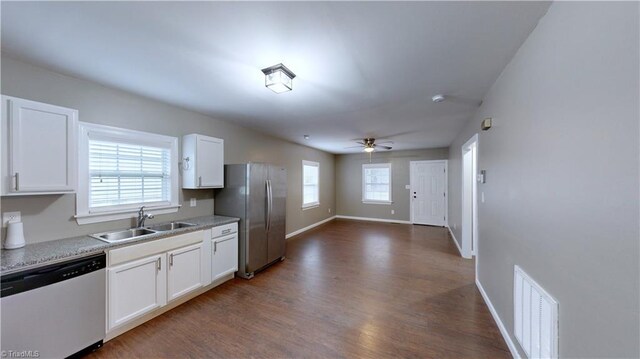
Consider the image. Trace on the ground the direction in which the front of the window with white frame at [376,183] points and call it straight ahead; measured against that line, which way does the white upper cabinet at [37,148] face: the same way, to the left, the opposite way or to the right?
to the left

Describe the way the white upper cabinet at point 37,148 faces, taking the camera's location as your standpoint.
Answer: facing the viewer and to the right of the viewer

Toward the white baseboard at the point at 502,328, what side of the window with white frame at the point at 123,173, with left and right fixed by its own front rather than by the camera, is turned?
front

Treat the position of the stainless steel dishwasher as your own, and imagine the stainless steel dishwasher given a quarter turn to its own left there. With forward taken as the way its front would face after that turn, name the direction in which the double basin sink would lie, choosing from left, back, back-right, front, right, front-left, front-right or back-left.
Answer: front

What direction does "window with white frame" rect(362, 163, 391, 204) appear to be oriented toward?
toward the camera

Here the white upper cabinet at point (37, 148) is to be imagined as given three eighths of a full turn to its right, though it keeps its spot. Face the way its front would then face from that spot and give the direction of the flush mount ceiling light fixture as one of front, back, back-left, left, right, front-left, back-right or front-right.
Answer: back-left

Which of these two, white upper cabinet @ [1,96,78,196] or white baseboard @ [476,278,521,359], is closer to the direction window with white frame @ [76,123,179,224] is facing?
the white baseboard

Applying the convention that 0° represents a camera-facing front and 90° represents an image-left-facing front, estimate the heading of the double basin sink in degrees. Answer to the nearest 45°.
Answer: approximately 315°

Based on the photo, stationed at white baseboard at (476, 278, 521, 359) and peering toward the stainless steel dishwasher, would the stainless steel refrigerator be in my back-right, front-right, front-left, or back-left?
front-right

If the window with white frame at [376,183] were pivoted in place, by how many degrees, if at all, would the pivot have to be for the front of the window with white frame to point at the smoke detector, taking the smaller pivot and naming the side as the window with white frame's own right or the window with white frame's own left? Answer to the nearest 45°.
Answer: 0° — it already faces it

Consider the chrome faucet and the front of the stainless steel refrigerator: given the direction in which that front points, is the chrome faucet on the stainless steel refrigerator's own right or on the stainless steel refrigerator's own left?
on the stainless steel refrigerator's own right

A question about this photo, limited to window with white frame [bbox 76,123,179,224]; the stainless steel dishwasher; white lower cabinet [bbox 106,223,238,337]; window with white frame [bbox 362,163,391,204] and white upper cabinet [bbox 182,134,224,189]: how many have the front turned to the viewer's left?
0

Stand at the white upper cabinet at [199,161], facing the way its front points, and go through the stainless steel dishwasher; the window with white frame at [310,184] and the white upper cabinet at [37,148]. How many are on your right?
2

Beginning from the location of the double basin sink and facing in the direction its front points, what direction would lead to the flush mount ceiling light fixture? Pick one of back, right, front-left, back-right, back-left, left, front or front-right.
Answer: front

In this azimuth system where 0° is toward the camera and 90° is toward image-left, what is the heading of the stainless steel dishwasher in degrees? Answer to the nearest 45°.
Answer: approximately 315°
